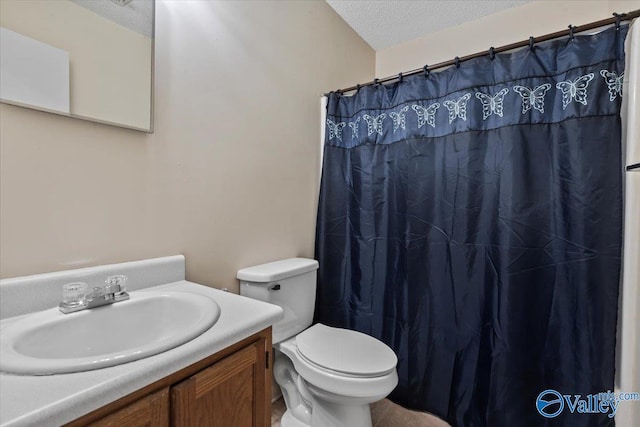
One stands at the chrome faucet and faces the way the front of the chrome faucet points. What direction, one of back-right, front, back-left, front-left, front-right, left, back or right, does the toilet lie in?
front-left

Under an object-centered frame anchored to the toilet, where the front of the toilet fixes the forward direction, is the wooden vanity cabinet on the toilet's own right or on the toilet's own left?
on the toilet's own right

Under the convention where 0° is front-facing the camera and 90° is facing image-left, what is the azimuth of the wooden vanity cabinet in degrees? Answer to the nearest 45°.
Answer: approximately 315°

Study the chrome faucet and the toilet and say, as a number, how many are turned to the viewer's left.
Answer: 0

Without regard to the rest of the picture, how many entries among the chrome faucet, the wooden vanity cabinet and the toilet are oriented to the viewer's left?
0

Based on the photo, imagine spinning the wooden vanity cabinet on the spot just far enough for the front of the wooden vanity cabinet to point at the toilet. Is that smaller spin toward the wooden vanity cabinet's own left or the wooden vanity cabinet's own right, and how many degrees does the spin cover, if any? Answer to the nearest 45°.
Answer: approximately 90° to the wooden vanity cabinet's own left

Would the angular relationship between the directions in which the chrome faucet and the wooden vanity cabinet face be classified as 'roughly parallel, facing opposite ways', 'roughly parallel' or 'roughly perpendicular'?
roughly parallel

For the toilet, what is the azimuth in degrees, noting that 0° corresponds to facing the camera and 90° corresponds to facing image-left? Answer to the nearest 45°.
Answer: approximately 315°

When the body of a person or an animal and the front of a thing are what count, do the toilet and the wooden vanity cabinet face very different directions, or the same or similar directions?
same or similar directions

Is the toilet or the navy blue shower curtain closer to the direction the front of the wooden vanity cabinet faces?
the navy blue shower curtain

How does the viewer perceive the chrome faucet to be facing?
facing the viewer and to the right of the viewer

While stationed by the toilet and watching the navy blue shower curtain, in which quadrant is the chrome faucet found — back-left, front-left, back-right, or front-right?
back-right

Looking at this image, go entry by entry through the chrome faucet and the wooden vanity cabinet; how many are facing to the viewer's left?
0
